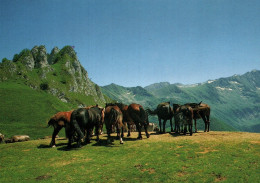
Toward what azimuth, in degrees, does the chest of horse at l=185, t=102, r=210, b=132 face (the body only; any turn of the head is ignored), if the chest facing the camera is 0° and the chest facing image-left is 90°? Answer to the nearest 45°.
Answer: approximately 90°

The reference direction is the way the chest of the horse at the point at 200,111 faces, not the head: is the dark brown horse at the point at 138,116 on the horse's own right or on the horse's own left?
on the horse's own left

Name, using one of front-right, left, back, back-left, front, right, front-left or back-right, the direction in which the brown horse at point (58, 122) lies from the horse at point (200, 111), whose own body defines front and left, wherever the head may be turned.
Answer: front-left
